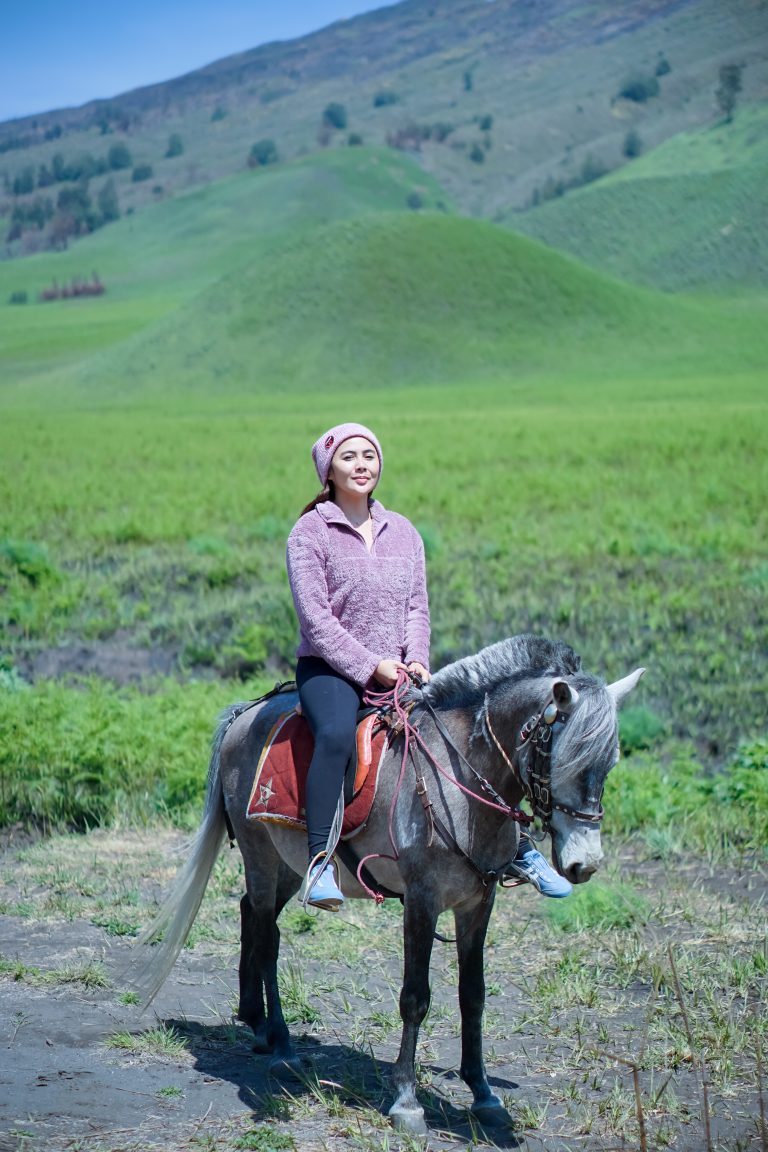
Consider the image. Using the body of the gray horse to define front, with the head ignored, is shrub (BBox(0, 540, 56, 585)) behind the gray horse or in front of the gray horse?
behind

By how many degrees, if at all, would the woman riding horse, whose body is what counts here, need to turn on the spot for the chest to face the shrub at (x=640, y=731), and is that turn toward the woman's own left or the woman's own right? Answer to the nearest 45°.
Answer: approximately 135° to the woman's own left

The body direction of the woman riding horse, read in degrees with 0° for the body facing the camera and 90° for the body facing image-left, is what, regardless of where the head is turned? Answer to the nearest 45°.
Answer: approximately 315°
